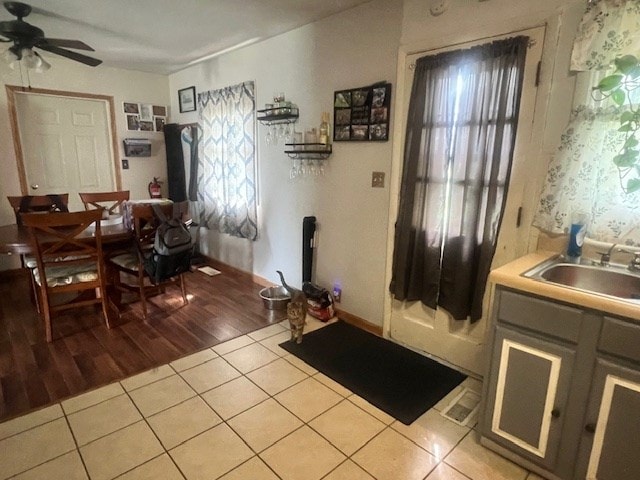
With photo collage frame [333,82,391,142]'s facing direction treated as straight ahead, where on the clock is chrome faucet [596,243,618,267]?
The chrome faucet is roughly at 9 o'clock from the photo collage frame.

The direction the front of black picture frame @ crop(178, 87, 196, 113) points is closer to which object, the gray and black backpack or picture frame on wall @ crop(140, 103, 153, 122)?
the gray and black backpack

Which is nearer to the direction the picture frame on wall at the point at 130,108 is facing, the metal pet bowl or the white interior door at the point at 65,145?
the metal pet bowl

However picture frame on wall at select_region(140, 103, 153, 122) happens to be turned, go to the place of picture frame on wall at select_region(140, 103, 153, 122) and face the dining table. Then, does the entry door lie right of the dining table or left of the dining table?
left

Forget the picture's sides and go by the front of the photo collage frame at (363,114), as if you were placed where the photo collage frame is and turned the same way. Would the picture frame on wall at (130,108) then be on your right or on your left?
on your right

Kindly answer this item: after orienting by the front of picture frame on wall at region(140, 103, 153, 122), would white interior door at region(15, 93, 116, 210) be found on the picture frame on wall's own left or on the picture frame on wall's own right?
on the picture frame on wall's own right

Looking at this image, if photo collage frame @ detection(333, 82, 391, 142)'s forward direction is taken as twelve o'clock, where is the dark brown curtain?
The dark brown curtain is roughly at 9 o'clock from the photo collage frame.
